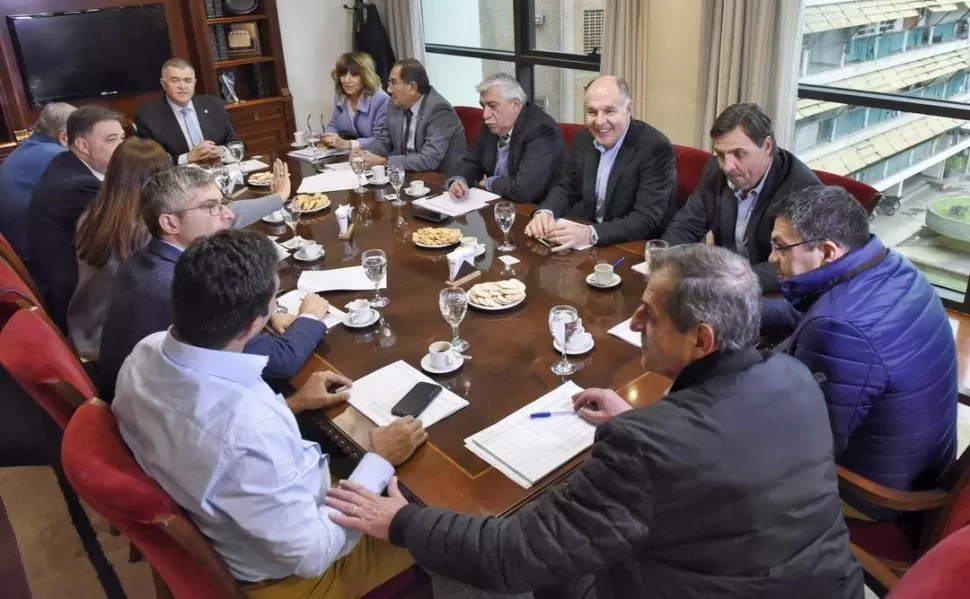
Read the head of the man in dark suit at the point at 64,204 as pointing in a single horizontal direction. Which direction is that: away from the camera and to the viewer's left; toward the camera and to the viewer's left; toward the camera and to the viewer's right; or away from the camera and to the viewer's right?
toward the camera and to the viewer's right

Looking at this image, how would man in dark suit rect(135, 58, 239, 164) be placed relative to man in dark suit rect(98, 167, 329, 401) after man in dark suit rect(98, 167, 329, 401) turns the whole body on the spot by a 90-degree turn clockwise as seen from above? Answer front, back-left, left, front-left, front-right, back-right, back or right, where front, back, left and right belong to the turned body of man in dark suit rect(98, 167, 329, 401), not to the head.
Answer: back

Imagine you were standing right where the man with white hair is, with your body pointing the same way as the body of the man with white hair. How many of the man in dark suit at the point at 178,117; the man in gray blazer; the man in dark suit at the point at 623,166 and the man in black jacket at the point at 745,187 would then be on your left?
2

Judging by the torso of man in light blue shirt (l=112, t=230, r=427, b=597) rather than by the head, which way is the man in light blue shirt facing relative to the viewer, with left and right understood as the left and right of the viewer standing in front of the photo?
facing away from the viewer and to the right of the viewer

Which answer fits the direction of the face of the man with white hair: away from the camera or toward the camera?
toward the camera

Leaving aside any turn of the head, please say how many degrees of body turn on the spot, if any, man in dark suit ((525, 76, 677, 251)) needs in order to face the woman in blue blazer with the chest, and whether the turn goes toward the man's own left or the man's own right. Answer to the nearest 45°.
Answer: approximately 90° to the man's own right

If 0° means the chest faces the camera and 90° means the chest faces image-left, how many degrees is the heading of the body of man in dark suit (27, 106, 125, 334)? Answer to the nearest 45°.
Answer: approximately 270°

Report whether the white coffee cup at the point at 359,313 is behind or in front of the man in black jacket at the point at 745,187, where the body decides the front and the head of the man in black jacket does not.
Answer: in front

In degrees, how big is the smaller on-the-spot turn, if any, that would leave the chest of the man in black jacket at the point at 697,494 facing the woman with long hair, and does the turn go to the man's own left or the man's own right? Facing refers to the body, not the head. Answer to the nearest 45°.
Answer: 0° — they already face them

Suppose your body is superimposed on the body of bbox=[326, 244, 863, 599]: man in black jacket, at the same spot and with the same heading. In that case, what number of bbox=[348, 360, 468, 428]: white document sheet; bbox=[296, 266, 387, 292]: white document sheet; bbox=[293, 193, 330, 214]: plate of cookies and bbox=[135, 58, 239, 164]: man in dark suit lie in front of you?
4

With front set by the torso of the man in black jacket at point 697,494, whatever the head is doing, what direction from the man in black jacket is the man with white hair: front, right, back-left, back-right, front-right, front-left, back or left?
front-right

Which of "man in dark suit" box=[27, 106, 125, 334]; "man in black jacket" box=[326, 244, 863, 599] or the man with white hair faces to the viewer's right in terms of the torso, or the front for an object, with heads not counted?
the man in dark suit

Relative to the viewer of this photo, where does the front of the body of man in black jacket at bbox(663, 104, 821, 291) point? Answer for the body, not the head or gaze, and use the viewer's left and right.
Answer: facing the viewer and to the left of the viewer

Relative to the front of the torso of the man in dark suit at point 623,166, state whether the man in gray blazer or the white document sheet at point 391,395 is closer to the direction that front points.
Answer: the white document sheet

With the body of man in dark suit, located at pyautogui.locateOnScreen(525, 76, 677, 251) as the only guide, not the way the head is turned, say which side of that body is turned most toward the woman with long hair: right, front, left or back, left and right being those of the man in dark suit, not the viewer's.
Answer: front

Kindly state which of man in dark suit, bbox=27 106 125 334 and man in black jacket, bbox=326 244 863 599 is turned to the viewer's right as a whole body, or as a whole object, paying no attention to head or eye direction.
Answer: the man in dark suit

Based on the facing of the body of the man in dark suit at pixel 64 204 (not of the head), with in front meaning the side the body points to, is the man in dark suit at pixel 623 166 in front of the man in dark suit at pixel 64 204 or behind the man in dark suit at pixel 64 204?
in front
